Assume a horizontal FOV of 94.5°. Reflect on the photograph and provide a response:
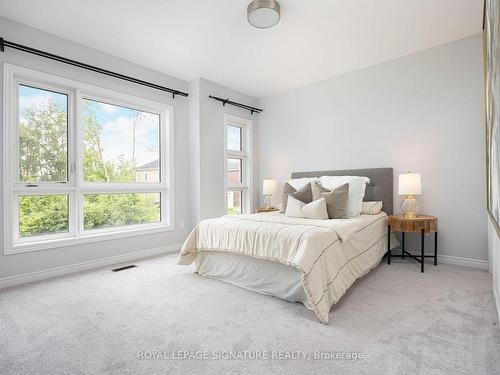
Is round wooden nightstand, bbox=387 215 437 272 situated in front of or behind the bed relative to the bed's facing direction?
behind

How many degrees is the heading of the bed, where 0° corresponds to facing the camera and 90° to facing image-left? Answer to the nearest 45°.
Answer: approximately 45°

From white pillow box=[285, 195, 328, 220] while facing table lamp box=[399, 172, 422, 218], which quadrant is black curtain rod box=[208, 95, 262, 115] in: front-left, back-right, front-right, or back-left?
back-left
